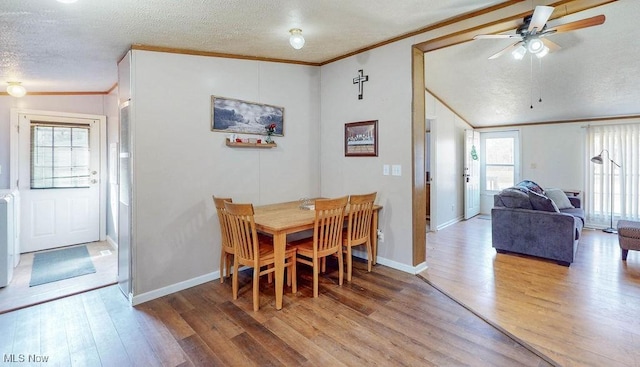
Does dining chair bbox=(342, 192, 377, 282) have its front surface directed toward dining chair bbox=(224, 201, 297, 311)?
no

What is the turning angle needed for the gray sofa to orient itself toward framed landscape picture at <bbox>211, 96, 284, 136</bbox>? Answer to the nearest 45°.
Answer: approximately 90° to its right

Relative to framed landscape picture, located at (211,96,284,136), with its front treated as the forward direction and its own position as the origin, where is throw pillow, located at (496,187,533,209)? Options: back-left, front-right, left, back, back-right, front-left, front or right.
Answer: front-left

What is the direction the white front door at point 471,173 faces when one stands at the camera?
facing the viewer and to the right of the viewer

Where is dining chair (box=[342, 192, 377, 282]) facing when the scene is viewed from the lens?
facing away from the viewer and to the left of the viewer

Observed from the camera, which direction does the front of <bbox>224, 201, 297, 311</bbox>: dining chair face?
facing away from the viewer and to the right of the viewer

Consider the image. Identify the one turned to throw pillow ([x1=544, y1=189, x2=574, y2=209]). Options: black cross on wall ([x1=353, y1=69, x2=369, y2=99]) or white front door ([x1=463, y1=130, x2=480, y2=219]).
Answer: the white front door

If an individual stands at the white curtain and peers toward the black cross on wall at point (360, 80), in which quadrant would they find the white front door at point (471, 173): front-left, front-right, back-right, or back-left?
front-right

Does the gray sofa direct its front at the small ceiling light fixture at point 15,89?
no

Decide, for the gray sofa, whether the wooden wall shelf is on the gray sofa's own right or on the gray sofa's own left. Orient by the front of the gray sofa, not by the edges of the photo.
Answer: on the gray sofa's own right
